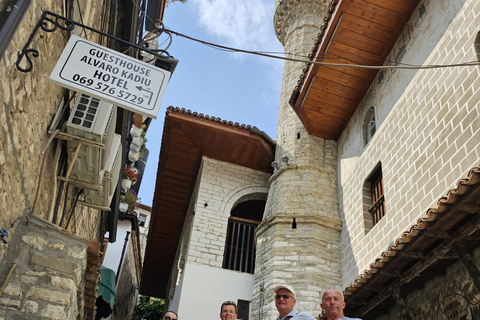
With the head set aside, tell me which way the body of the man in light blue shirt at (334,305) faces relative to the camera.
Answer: toward the camera

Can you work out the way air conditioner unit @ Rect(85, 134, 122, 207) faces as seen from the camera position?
facing to the right of the viewer

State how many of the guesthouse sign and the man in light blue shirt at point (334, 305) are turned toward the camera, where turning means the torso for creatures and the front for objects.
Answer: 2

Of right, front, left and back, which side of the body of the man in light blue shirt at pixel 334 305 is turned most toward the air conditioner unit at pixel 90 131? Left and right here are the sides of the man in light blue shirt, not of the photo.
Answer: right

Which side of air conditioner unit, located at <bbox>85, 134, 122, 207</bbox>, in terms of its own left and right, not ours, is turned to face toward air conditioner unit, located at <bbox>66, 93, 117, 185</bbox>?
right

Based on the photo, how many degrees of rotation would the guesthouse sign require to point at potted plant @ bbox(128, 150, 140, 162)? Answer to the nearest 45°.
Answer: approximately 180°

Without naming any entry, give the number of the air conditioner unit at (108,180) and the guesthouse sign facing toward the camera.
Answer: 1

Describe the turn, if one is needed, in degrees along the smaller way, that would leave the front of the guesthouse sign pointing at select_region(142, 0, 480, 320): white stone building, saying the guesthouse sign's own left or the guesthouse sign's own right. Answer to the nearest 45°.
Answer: approximately 135° to the guesthouse sign's own left

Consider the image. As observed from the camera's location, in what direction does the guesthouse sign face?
facing the viewer

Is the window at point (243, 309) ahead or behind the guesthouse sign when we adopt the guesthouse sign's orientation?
behind

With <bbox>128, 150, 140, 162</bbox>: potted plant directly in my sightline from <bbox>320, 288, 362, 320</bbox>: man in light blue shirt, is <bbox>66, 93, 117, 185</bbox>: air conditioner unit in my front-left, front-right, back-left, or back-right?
front-left
